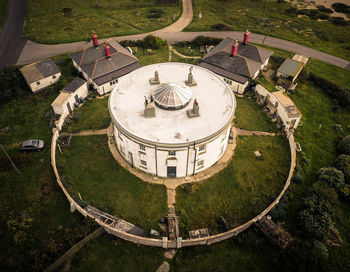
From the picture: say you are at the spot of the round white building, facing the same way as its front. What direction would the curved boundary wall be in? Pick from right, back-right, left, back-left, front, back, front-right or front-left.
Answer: front

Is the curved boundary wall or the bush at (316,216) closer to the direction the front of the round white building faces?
the curved boundary wall

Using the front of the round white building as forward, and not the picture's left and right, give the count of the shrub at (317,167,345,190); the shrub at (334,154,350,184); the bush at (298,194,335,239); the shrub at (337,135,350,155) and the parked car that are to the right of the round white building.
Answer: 1

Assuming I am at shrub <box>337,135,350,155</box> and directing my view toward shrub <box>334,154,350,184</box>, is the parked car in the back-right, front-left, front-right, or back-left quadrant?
front-right

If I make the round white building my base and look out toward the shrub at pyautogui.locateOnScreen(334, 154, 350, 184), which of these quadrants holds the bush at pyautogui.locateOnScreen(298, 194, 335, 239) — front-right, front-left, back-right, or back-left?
front-right

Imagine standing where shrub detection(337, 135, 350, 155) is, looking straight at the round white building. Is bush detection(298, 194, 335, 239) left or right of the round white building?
left

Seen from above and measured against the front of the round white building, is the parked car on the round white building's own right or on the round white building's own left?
on the round white building's own right

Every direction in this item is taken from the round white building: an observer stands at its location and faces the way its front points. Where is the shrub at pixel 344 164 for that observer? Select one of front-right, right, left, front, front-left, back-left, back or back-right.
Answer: left

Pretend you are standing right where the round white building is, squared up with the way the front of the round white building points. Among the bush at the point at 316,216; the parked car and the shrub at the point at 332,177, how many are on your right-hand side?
1

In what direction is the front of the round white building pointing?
toward the camera

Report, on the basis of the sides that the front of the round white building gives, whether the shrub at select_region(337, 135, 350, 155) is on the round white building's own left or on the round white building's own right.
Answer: on the round white building's own left

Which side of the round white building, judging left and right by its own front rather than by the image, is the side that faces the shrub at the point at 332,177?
left
